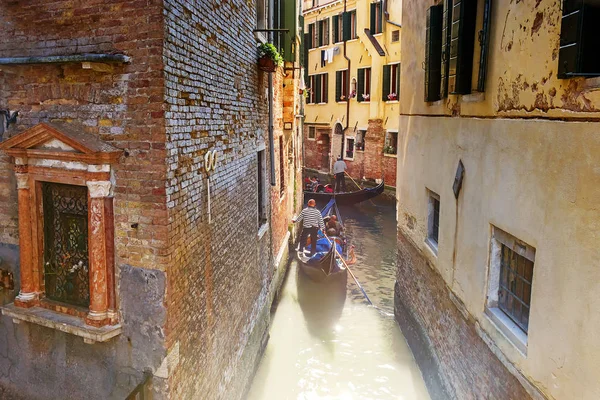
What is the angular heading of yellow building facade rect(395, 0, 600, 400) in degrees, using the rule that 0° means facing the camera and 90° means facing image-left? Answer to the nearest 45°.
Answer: approximately 45°

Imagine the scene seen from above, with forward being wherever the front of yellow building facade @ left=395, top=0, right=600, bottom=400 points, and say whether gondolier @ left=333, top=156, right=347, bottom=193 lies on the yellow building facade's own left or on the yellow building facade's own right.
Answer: on the yellow building facade's own right

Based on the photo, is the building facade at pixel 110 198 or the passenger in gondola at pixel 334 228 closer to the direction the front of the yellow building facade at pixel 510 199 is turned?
the building facade

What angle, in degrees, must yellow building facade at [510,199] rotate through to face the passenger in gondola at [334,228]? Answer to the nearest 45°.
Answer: approximately 90° to its right

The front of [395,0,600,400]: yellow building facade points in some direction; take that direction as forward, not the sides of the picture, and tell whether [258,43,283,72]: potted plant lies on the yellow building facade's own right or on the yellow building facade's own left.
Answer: on the yellow building facade's own right

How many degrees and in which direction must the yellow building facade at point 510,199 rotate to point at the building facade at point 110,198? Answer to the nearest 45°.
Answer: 0° — it already faces it
